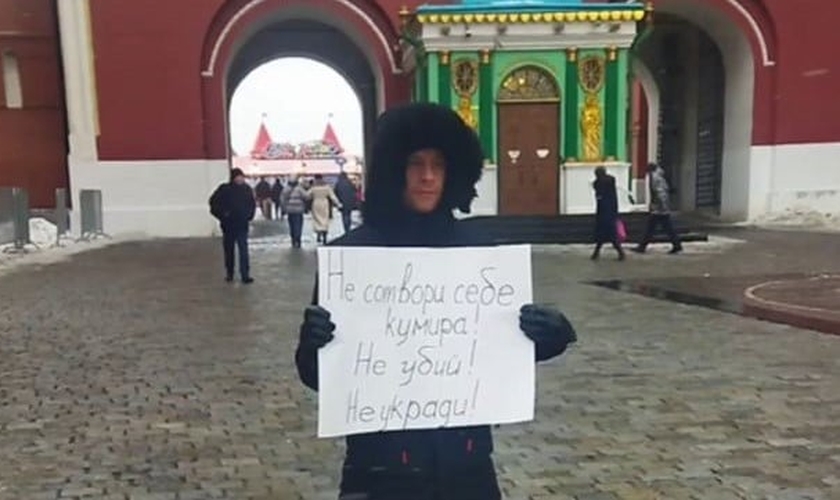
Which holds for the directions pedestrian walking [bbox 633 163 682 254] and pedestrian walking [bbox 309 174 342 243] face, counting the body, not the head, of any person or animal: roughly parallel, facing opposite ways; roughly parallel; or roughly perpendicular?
roughly perpendicular

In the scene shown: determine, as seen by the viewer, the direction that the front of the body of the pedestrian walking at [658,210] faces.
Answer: to the viewer's left

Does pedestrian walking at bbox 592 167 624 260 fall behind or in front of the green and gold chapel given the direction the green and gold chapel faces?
in front

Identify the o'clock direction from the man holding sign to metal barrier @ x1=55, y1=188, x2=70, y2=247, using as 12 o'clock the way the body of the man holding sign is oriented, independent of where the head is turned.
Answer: The metal barrier is roughly at 5 o'clock from the man holding sign.

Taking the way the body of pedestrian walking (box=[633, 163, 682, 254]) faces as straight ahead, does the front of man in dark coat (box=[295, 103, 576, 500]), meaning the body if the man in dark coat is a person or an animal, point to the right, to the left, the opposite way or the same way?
to the left

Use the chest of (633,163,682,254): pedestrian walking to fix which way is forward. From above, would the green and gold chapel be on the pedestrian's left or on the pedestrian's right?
on the pedestrian's right

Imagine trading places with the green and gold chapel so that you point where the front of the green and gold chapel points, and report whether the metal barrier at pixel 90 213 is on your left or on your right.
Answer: on your right
